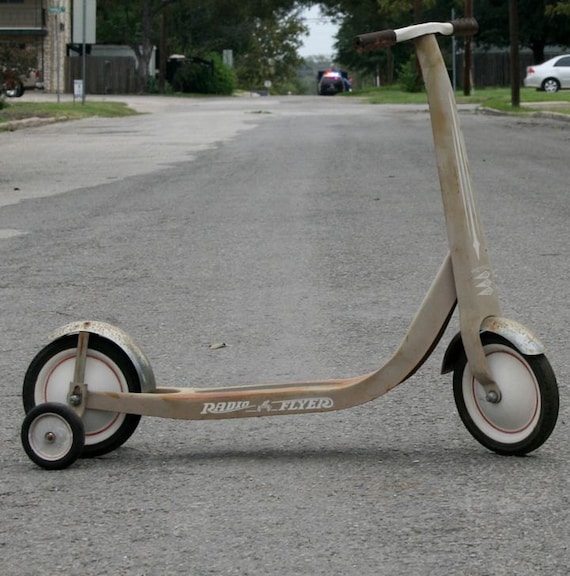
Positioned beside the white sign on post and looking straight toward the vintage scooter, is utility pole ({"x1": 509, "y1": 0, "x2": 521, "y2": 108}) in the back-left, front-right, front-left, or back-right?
front-left

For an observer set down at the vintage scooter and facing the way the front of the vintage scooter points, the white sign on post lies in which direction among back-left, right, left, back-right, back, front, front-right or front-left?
left

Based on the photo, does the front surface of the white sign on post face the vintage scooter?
no

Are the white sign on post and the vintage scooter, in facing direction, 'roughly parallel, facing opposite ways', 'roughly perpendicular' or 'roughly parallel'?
roughly perpendicular

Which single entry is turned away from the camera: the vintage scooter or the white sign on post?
the white sign on post

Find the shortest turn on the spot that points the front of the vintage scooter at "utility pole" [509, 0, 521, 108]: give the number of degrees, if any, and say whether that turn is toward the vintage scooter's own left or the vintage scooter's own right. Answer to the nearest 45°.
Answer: approximately 90° to the vintage scooter's own left

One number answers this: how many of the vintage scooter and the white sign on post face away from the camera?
1

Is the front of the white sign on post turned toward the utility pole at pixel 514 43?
no

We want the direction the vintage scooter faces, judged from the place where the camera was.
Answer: facing to the right of the viewer

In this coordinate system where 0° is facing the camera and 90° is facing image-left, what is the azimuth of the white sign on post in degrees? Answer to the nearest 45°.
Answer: approximately 180°
